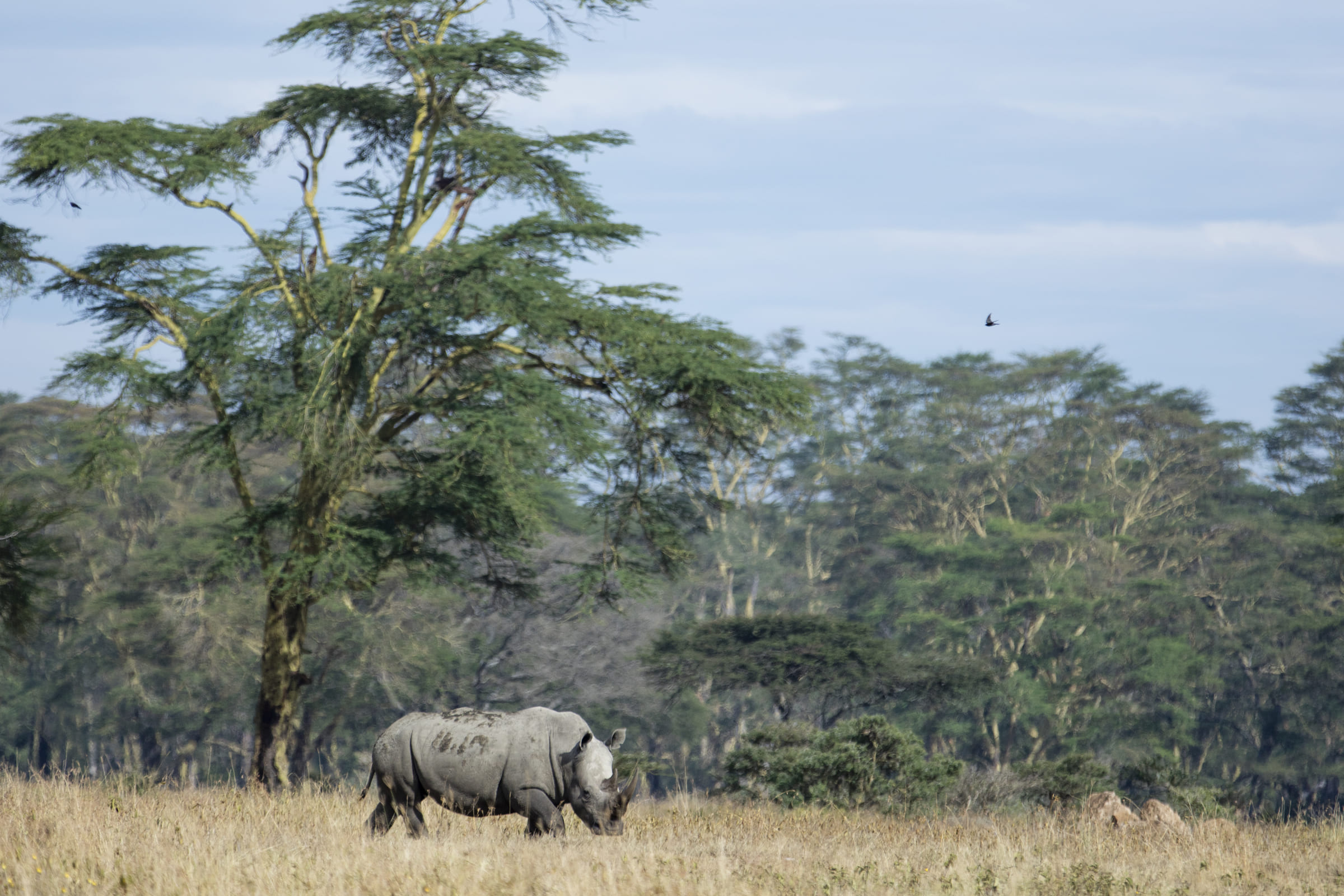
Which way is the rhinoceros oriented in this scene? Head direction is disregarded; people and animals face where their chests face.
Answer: to the viewer's right

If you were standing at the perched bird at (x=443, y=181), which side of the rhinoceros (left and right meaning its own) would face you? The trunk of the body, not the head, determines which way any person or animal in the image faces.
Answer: left

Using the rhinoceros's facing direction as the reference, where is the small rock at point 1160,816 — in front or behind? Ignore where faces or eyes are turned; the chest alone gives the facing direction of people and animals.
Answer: in front

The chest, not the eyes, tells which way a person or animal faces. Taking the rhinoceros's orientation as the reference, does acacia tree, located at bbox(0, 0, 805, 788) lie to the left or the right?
on its left

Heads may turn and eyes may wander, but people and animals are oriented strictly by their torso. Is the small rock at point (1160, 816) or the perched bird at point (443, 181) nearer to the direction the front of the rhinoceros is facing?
the small rock

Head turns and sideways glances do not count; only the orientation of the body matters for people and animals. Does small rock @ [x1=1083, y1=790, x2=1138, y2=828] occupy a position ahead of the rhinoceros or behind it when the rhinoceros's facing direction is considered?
ahead

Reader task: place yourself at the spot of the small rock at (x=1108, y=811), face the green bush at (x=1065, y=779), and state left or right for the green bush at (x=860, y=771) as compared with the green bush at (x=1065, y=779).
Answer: left
